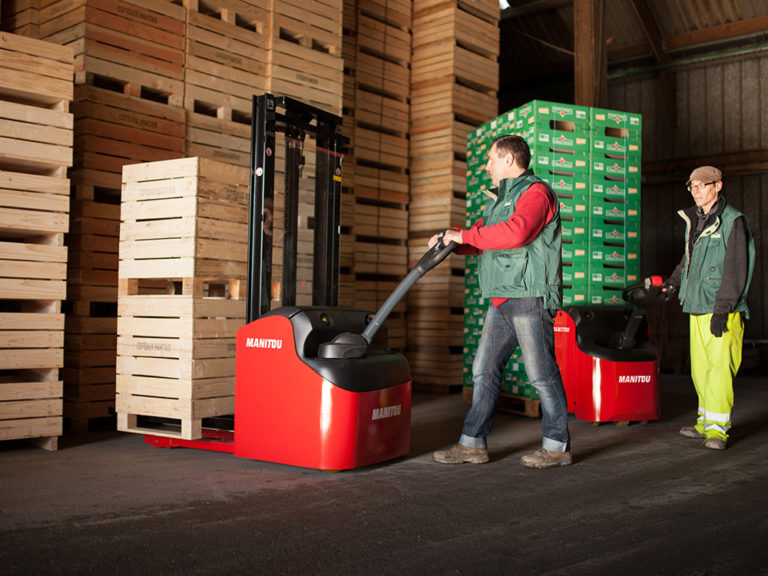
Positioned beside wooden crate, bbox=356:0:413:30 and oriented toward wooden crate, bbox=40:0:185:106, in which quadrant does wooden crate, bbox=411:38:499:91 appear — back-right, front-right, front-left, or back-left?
back-left

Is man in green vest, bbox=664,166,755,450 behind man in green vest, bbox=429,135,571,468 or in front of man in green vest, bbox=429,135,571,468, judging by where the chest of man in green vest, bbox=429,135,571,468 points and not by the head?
behind

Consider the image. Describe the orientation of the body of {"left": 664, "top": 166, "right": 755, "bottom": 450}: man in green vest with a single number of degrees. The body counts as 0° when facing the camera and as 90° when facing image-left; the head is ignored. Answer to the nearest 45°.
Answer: approximately 45°

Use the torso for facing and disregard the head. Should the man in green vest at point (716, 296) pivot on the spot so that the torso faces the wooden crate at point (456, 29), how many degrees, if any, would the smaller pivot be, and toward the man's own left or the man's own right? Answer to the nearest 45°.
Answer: approximately 90° to the man's own right

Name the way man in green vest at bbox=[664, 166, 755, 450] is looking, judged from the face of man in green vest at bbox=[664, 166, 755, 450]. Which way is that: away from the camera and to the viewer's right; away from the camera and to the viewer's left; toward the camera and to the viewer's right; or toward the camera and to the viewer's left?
toward the camera and to the viewer's left

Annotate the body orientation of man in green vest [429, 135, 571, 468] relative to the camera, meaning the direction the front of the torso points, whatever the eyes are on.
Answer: to the viewer's left

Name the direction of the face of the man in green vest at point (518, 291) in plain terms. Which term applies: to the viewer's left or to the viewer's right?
to the viewer's left

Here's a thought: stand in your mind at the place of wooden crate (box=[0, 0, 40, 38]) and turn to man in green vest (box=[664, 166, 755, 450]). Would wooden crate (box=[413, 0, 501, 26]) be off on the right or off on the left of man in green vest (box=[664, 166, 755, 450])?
left

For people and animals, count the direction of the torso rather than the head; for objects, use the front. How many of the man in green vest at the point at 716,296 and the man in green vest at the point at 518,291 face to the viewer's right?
0

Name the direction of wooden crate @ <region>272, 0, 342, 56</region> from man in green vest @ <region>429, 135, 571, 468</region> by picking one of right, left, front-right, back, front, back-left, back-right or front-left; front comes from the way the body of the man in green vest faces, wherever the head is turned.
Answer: front-right
